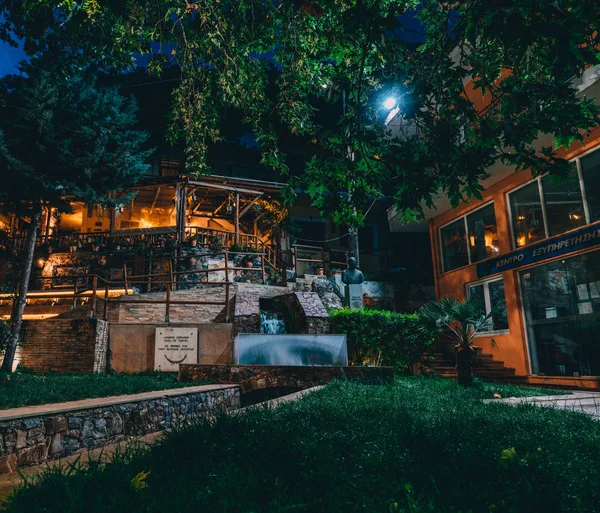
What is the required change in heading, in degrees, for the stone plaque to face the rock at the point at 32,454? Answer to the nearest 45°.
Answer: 0° — it already faces it

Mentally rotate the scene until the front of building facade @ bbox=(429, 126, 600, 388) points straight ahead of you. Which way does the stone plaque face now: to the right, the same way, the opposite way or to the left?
to the left

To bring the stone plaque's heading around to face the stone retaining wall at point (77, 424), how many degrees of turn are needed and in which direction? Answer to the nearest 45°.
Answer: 0° — it already faces it

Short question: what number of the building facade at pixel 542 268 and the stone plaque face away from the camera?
0

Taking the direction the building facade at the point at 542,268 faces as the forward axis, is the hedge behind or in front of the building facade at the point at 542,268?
in front

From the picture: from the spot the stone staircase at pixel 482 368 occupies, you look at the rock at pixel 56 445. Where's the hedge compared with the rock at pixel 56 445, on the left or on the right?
right

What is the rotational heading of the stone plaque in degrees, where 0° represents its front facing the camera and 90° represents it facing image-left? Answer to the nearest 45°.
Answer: approximately 0°

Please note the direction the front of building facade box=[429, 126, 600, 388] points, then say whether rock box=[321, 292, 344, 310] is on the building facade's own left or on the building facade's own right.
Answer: on the building facade's own right

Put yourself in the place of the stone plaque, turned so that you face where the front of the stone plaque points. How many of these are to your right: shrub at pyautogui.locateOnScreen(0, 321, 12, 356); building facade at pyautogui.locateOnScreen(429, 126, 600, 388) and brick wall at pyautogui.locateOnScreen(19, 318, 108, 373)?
2

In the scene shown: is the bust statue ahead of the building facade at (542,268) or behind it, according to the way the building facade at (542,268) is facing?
ahead

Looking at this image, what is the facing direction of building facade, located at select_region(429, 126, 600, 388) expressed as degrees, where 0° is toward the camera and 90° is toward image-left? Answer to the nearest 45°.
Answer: approximately 45°
